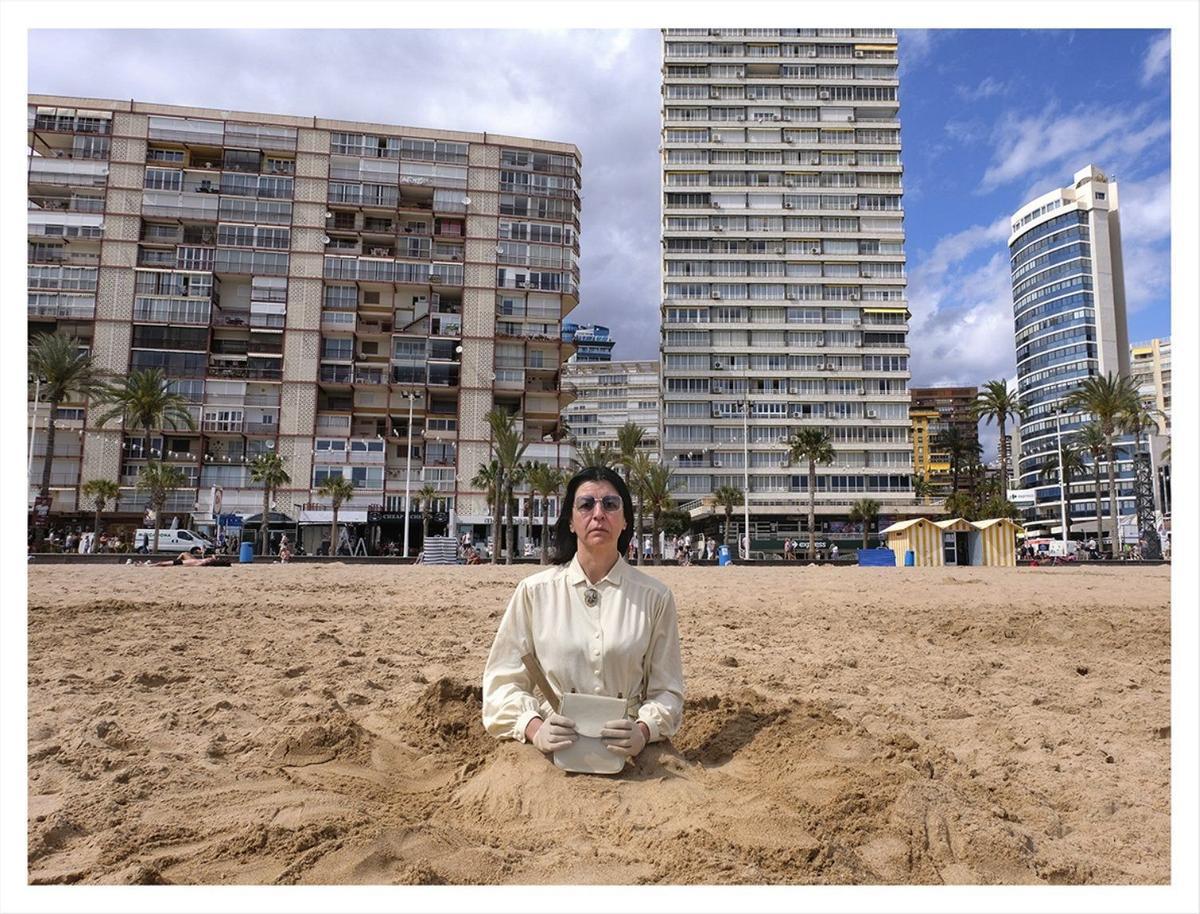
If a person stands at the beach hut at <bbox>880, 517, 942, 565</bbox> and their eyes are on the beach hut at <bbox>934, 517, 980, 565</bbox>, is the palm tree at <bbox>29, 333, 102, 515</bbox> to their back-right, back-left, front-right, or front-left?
back-left

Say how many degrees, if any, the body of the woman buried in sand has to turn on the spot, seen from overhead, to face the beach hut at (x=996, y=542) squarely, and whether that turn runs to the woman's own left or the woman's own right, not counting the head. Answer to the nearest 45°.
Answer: approximately 135° to the woman's own left

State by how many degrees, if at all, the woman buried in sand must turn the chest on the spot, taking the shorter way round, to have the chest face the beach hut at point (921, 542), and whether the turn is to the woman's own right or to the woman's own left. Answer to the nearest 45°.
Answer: approximately 135° to the woman's own left

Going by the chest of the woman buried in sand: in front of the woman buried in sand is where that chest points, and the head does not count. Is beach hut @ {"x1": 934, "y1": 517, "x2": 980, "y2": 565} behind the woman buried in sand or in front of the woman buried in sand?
behind

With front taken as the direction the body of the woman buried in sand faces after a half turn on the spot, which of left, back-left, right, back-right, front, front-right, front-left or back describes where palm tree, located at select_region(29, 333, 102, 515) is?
front-left

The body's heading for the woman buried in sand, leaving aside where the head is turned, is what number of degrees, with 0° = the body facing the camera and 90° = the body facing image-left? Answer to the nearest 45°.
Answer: approximately 0°
